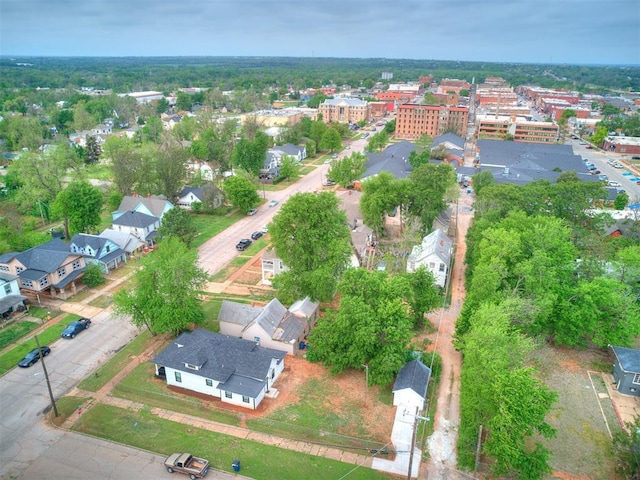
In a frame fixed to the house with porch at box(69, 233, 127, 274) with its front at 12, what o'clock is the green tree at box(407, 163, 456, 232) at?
The green tree is roughly at 11 o'clock from the house with porch.

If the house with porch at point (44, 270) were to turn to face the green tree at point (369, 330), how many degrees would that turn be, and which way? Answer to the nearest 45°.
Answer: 0° — it already faces it

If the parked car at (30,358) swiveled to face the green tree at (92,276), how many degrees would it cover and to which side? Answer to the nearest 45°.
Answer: approximately 180°

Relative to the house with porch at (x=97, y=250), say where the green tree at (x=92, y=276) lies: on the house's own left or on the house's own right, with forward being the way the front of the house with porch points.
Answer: on the house's own right

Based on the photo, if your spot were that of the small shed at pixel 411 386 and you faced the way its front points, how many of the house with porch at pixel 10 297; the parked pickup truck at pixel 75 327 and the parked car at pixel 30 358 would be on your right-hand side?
3

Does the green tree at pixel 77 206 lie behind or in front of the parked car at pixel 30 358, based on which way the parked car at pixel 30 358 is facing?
behind

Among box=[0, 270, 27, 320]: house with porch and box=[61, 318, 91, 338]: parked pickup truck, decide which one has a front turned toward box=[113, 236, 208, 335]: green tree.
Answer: the house with porch

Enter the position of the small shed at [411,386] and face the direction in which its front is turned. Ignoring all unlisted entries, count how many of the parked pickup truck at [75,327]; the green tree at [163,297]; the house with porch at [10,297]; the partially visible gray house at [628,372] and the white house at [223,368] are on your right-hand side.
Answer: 4

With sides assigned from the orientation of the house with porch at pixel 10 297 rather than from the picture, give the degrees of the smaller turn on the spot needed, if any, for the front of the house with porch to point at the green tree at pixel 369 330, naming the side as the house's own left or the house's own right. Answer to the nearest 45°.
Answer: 0° — it already faces it

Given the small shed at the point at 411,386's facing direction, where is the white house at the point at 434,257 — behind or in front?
behind

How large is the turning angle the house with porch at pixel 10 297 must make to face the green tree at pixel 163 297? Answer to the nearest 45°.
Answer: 0° — it already faces it
